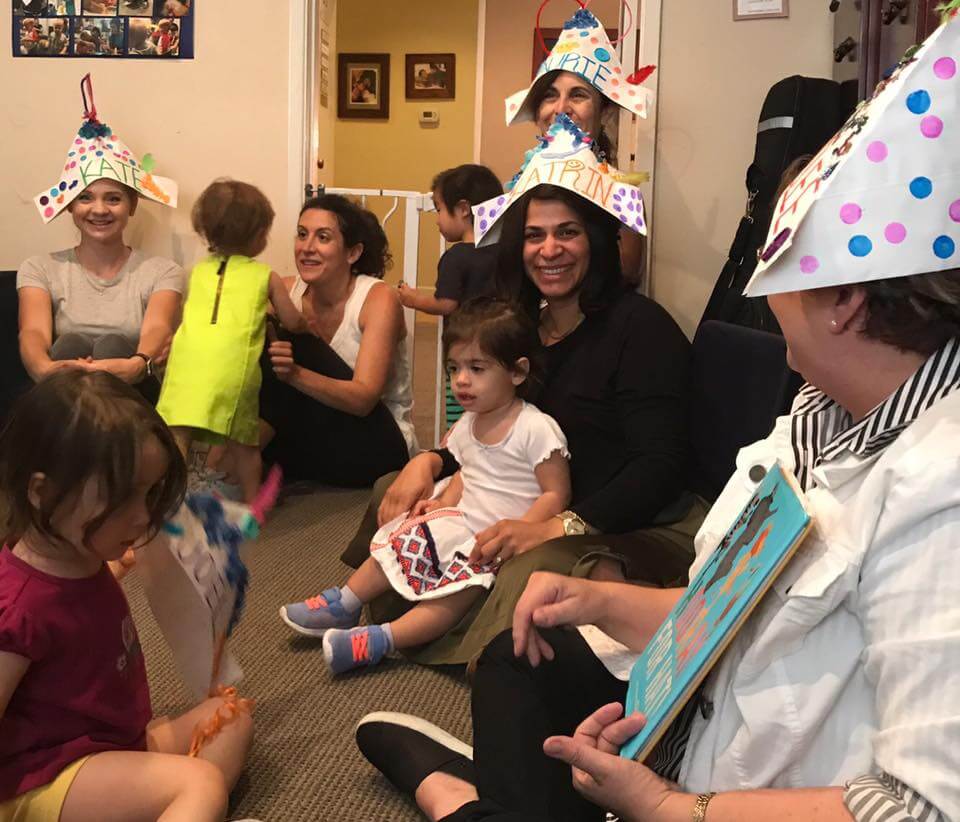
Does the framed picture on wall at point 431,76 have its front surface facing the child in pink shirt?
yes

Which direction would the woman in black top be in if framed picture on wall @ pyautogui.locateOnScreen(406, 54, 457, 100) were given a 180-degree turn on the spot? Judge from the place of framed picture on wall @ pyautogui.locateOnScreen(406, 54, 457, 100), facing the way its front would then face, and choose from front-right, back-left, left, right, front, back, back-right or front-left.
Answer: back

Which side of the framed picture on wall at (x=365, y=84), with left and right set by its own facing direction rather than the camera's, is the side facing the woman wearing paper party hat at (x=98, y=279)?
front

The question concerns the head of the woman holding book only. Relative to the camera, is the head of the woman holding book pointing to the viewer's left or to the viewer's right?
to the viewer's left

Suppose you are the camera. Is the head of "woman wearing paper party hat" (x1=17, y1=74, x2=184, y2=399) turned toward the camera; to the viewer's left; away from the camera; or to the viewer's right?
toward the camera

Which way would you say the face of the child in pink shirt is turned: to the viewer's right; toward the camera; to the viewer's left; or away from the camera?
to the viewer's right

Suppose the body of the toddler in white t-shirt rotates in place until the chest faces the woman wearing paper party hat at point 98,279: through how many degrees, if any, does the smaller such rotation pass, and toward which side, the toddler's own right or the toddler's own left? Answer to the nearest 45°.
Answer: approximately 90° to the toddler's own right

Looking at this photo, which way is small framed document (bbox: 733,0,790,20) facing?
toward the camera

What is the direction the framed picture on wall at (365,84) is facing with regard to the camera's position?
facing the viewer

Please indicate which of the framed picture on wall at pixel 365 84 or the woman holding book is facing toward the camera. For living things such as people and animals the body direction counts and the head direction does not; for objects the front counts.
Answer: the framed picture on wall

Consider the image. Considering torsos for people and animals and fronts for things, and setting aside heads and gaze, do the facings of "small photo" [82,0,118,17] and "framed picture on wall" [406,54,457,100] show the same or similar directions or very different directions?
same or similar directions

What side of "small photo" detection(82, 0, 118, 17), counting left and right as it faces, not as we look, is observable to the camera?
front

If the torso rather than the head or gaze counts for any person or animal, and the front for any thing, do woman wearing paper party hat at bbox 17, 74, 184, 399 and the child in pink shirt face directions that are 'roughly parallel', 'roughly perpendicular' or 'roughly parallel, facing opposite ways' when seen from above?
roughly perpendicular

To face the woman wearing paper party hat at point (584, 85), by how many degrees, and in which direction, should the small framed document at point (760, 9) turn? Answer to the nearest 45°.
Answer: approximately 45° to its right
